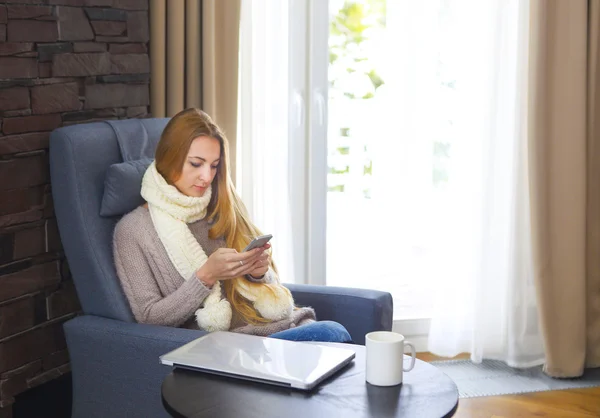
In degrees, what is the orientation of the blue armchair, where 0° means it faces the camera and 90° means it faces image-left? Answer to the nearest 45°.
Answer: approximately 315°

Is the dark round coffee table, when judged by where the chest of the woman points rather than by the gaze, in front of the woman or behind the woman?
in front

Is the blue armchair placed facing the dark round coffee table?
yes

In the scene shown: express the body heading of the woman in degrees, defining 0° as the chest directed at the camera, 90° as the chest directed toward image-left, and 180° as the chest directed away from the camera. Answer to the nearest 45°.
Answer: approximately 315°

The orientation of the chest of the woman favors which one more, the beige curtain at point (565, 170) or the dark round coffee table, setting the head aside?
the dark round coffee table

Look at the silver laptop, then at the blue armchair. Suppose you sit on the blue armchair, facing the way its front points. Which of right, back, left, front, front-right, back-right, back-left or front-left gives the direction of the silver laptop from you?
front

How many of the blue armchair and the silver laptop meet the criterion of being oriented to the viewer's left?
0
